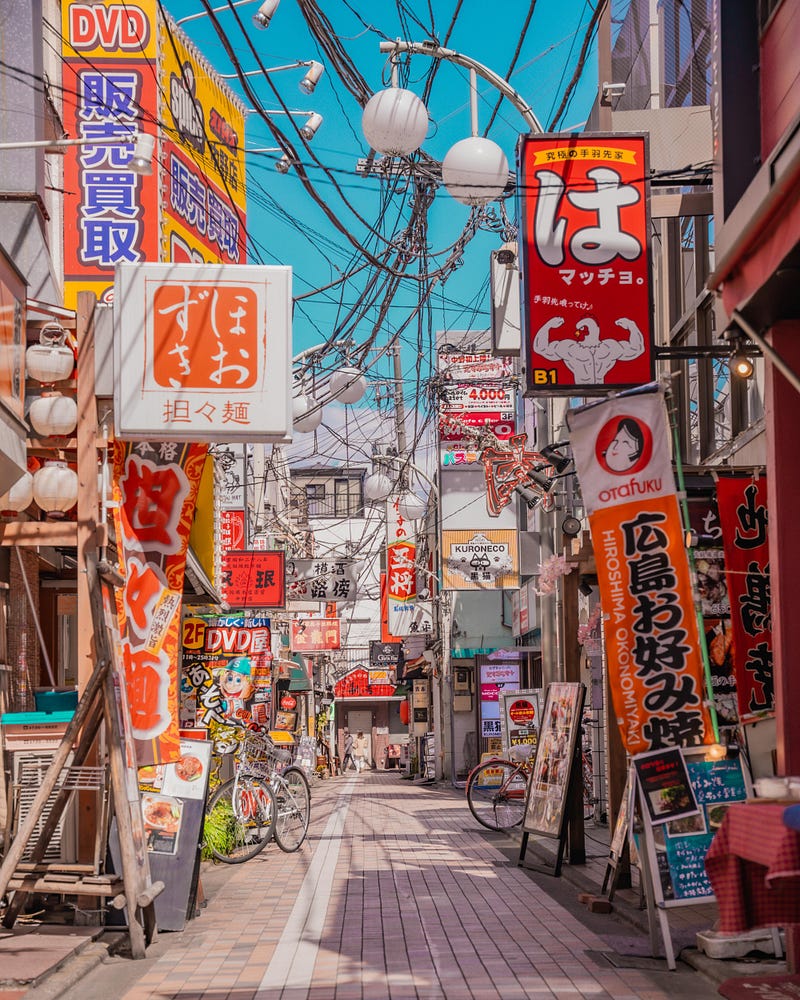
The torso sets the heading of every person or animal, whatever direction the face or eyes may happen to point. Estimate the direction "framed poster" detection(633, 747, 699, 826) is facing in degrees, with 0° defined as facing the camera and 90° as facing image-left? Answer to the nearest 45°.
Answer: approximately 0°

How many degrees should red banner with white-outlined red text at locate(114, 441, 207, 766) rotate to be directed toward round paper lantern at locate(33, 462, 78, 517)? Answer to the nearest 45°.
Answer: approximately 90° to its right
